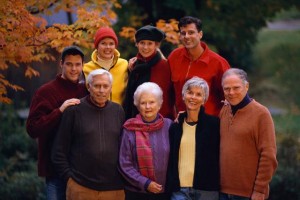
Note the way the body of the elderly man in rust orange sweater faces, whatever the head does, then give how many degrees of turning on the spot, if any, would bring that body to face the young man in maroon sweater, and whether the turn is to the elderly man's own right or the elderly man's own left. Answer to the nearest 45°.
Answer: approximately 45° to the elderly man's own right

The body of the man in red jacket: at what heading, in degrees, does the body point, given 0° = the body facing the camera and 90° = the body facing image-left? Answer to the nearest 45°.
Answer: approximately 45°

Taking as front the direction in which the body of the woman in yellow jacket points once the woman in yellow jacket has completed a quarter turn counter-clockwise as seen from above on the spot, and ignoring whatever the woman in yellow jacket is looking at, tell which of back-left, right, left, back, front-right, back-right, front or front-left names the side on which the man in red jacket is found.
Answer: front

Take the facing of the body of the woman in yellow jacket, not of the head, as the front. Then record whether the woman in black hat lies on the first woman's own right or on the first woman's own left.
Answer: on the first woman's own left

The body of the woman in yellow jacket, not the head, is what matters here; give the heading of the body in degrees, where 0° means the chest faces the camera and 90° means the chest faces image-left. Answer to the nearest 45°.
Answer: approximately 0°

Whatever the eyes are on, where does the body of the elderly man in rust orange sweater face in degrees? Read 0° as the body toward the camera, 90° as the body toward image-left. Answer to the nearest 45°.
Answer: approximately 45°

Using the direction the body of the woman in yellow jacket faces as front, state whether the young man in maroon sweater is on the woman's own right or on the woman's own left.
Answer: on the woman's own right
